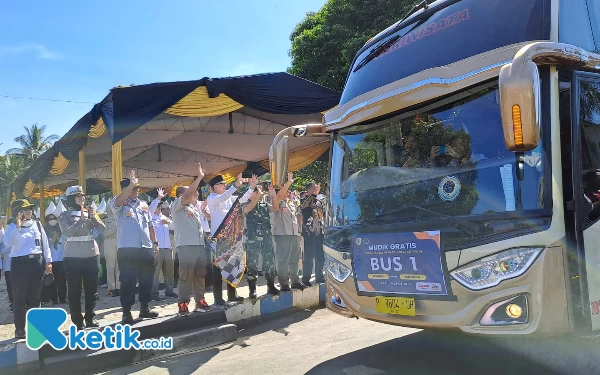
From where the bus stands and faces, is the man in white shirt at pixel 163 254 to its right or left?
on its right

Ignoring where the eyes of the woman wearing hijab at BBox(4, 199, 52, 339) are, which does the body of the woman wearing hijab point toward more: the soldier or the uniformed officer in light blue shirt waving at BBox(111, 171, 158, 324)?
the uniformed officer in light blue shirt waving

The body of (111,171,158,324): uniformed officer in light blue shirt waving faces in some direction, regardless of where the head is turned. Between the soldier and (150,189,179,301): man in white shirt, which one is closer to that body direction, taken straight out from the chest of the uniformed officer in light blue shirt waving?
the soldier

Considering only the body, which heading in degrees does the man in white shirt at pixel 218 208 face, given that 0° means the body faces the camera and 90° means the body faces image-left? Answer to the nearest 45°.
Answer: approximately 315°

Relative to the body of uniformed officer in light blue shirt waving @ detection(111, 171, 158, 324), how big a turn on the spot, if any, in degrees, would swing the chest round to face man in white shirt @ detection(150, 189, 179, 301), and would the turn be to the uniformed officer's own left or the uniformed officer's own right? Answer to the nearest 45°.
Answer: approximately 135° to the uniformed officer's own left

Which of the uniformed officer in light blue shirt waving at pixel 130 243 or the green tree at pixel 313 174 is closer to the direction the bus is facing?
the uniformed officer in light blue shirt waving

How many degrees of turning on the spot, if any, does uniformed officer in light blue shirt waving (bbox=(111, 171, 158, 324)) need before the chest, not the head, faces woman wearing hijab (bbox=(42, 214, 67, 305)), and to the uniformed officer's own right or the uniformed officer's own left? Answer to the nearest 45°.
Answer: approximately 135° to the uniformed officer's own left

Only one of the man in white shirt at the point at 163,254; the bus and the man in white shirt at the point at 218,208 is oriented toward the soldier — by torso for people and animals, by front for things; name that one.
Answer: the man in white shirt at the point at 163,254

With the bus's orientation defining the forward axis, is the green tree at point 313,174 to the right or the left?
on its right

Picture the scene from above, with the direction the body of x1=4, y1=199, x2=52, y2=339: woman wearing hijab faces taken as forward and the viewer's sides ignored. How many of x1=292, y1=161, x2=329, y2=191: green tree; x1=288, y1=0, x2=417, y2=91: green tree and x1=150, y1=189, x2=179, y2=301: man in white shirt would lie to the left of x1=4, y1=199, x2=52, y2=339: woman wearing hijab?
3
